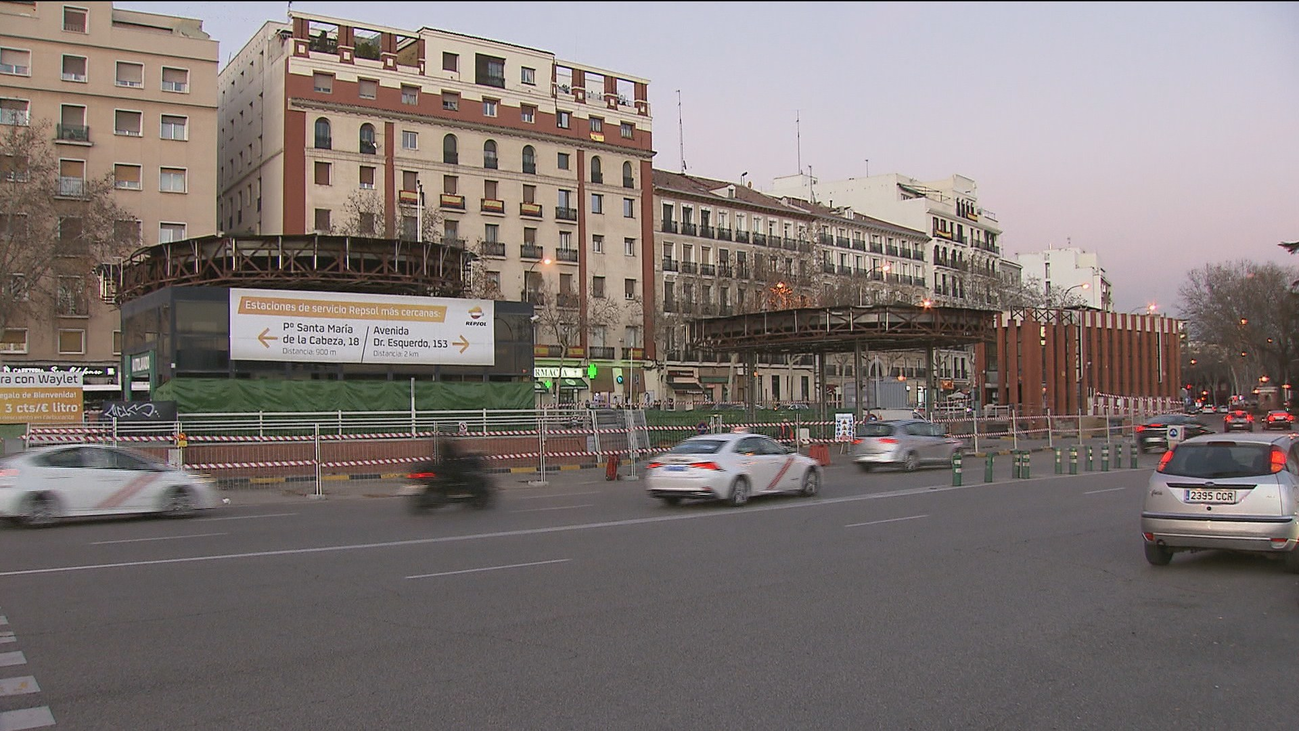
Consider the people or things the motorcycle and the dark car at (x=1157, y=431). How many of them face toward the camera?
0

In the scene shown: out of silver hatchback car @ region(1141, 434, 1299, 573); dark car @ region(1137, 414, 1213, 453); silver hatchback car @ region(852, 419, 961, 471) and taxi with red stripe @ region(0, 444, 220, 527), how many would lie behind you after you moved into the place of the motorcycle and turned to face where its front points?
1

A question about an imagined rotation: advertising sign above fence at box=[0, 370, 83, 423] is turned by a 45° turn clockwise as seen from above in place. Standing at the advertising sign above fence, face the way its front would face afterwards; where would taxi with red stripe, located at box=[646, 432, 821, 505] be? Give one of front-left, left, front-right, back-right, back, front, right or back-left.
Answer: left

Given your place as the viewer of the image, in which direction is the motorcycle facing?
facing to the right of the viewer
